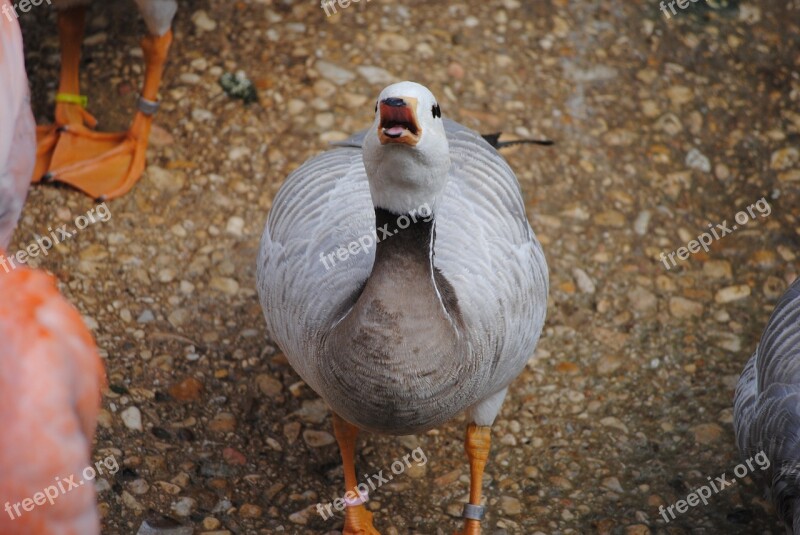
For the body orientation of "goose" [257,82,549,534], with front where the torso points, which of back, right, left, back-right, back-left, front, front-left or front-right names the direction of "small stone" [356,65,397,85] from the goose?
back

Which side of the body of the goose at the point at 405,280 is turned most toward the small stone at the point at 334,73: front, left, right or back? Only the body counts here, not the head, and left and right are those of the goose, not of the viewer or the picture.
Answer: back

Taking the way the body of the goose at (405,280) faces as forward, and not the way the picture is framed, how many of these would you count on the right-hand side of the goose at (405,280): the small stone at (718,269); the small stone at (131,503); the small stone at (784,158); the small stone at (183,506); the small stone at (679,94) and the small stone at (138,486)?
3

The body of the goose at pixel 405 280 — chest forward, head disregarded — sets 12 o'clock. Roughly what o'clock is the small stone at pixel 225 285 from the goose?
The small stone is roughly at 5 o'clock from the goose.

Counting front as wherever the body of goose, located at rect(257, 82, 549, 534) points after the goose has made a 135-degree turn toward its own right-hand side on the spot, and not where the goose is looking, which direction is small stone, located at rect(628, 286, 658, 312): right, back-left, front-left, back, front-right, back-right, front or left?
right

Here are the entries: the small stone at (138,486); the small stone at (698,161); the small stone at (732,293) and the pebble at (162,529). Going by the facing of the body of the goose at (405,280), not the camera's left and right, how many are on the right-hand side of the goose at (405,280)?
2

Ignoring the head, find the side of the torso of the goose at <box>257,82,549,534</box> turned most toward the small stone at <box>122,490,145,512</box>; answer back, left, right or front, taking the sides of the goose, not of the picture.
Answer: right

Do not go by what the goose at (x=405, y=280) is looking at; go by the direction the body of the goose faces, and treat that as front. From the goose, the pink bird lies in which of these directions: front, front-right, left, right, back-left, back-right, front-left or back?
front-right

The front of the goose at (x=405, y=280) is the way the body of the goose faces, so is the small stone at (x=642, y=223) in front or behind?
behind

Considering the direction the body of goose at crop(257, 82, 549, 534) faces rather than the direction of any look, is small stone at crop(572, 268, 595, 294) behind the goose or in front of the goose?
behind

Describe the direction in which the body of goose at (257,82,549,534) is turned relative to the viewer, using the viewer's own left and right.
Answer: facing the viewer

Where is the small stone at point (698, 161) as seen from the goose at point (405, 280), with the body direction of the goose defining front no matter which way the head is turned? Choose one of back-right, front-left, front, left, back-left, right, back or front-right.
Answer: back-left

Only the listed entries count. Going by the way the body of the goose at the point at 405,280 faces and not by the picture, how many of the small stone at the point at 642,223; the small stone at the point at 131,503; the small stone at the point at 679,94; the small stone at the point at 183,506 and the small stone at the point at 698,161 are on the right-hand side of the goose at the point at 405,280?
2

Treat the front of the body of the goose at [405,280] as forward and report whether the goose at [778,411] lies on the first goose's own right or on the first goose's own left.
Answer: on the first goose's own left
